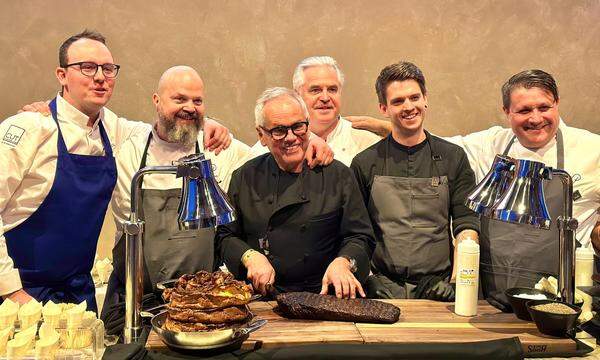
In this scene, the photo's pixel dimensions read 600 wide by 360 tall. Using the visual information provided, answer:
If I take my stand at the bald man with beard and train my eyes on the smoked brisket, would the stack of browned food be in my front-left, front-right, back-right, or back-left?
front-right

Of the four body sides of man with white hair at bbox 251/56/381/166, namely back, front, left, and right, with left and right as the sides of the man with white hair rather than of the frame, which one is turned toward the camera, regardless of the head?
front

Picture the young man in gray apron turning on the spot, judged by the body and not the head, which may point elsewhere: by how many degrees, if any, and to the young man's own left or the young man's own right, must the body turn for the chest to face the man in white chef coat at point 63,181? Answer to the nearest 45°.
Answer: approximately 90° to the young man's own right

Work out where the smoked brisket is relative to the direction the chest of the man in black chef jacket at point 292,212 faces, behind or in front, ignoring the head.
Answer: in front

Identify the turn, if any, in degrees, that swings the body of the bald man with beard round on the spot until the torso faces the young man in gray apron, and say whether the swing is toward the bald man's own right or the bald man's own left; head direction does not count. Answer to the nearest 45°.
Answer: approximately 45° to the bald man's own left

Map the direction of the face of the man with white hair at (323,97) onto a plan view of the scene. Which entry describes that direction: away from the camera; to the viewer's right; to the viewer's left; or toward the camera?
toward the camera

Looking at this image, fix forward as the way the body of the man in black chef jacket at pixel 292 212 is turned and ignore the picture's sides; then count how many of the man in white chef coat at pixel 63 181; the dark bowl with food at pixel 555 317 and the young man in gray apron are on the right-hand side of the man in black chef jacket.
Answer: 1

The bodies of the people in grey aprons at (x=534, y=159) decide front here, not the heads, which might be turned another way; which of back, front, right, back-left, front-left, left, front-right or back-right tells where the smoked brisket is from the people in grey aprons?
front-right

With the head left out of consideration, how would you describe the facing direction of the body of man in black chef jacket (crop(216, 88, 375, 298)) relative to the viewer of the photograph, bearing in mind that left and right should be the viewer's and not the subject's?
facing the viewer

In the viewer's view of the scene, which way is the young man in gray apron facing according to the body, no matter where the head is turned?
toward the camera

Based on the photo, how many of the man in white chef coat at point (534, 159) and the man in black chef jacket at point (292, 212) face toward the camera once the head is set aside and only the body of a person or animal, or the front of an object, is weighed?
2

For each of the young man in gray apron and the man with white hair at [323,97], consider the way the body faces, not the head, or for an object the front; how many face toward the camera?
2

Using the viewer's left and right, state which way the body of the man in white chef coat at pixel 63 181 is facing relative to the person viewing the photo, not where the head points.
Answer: facing the viewer and to the right of the viewer

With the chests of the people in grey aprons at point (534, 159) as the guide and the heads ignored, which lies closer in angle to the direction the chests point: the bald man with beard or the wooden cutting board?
the wooden cutting board
